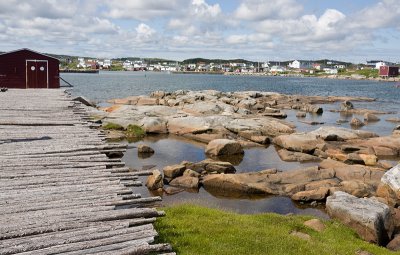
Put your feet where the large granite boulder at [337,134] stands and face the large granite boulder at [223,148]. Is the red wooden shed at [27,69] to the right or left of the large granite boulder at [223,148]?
right

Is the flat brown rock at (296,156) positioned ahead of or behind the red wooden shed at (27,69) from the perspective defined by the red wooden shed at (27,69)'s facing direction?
ahead

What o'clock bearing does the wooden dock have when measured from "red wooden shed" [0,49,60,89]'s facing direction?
The wooden dock is roughly at 12 o'clock from the red wooden shed.

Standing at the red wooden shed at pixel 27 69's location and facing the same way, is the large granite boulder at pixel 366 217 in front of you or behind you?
in front

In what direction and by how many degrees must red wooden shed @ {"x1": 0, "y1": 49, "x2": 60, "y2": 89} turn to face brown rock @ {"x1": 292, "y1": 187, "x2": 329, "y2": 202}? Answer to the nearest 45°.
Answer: approximately 45° to its left

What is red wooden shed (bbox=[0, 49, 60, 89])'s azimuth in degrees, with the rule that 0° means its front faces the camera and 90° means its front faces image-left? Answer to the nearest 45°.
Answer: approximately 0°

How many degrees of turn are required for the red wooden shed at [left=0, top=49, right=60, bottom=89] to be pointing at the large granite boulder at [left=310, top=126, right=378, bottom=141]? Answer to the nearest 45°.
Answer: approximately 45° to its left

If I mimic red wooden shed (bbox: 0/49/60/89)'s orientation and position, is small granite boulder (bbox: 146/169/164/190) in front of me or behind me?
in front

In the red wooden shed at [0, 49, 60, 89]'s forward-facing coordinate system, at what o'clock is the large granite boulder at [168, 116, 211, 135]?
The large granite boulder is roughly at 10 o'clock from the red wooden shed.
